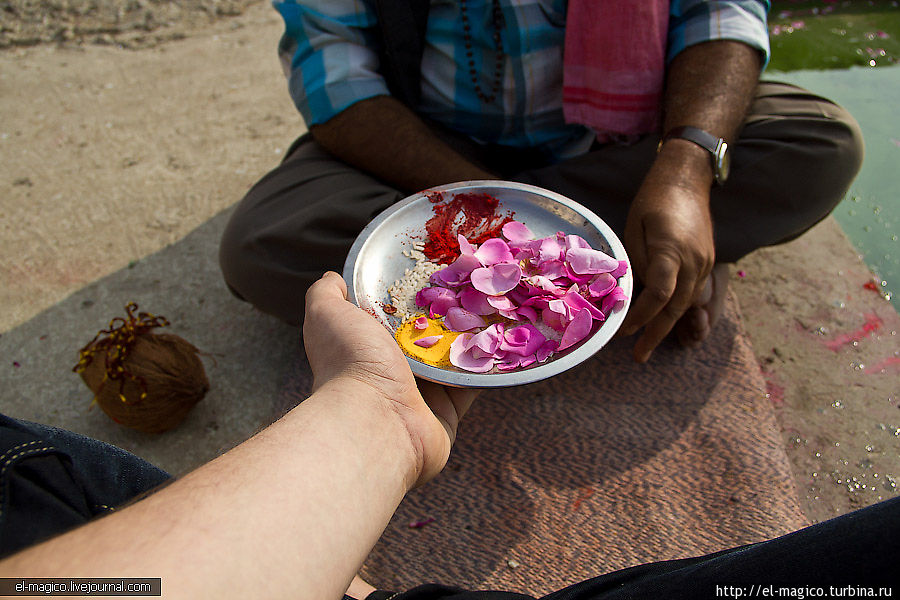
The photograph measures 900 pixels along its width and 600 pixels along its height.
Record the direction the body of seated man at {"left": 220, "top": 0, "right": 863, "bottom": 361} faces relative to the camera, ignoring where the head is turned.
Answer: toward the camera

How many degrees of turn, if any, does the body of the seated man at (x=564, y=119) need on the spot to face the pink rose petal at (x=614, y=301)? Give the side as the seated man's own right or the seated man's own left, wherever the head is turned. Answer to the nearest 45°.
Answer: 0° — they already face it

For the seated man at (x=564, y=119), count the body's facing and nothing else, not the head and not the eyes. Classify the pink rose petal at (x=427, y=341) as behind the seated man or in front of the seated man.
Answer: in front

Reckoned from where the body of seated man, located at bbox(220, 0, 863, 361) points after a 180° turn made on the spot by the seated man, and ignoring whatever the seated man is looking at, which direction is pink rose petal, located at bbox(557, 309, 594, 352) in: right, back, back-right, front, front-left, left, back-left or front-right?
back

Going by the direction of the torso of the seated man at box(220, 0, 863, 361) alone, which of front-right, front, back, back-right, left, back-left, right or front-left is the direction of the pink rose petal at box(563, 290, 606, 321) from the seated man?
front

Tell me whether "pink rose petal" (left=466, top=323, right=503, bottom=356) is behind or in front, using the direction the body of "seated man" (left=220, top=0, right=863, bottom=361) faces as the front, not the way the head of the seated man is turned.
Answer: in front
